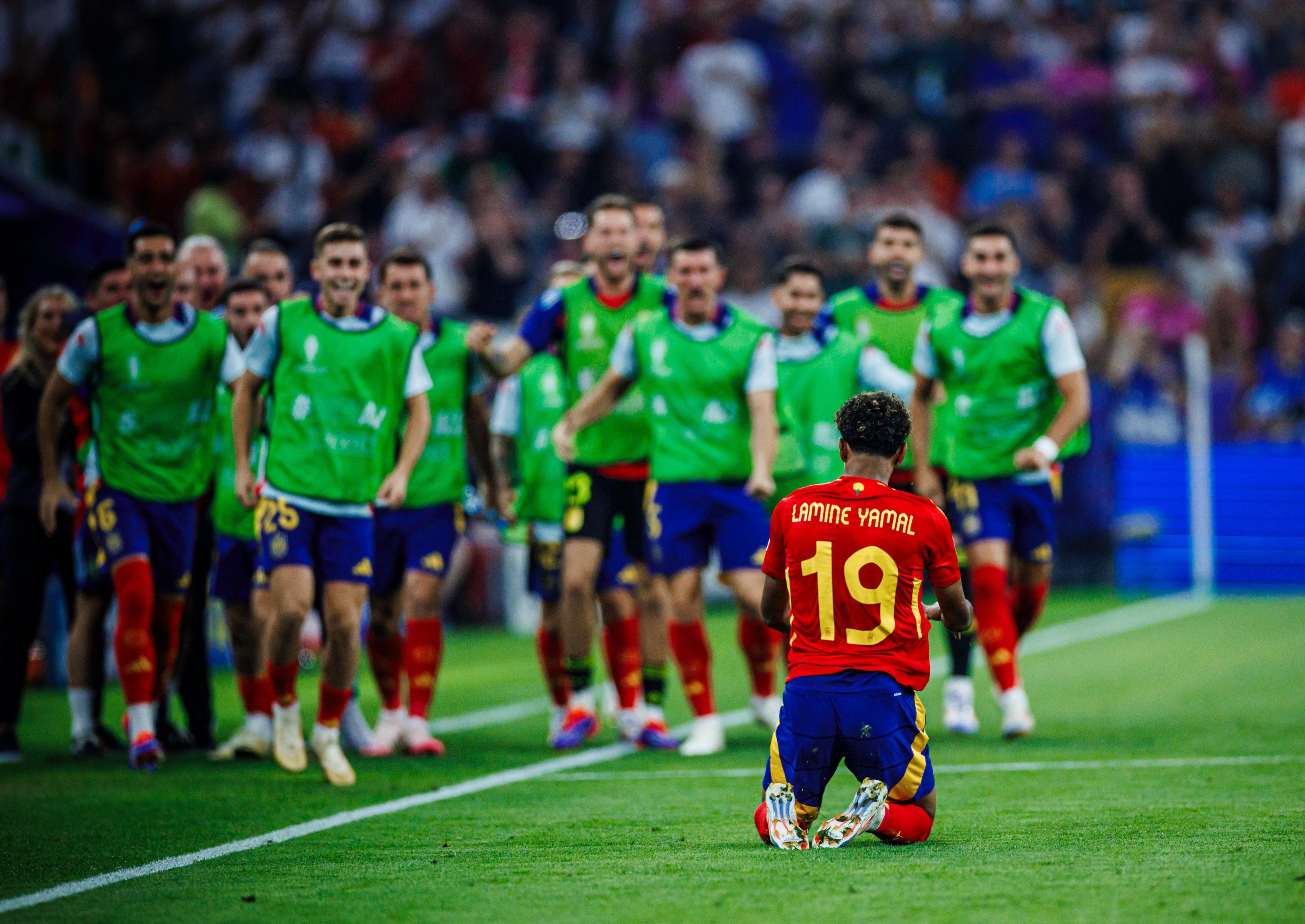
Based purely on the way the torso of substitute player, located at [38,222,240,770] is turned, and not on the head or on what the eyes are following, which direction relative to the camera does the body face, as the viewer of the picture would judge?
toward the camera

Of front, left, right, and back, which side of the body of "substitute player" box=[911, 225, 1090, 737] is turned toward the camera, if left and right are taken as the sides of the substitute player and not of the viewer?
front

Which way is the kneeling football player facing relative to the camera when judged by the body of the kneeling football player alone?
away from the camera

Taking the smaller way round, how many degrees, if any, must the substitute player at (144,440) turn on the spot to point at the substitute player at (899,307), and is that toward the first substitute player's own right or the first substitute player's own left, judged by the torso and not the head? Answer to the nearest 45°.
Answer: approximately 90° to the first substitute player's own left

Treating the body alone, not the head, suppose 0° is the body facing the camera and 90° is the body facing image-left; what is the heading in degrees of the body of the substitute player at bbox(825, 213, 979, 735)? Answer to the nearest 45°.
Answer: approximately 0°

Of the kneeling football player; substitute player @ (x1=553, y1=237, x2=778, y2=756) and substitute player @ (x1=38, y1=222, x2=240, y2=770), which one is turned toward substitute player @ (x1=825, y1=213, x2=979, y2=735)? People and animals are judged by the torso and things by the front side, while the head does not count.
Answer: the kneeling football player

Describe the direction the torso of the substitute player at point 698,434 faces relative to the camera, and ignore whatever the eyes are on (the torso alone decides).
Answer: toward the camera

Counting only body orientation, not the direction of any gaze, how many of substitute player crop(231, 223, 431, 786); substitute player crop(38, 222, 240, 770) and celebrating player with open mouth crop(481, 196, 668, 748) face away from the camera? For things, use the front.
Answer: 0

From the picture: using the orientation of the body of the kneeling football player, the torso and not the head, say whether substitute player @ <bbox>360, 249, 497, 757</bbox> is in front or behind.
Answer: in front
